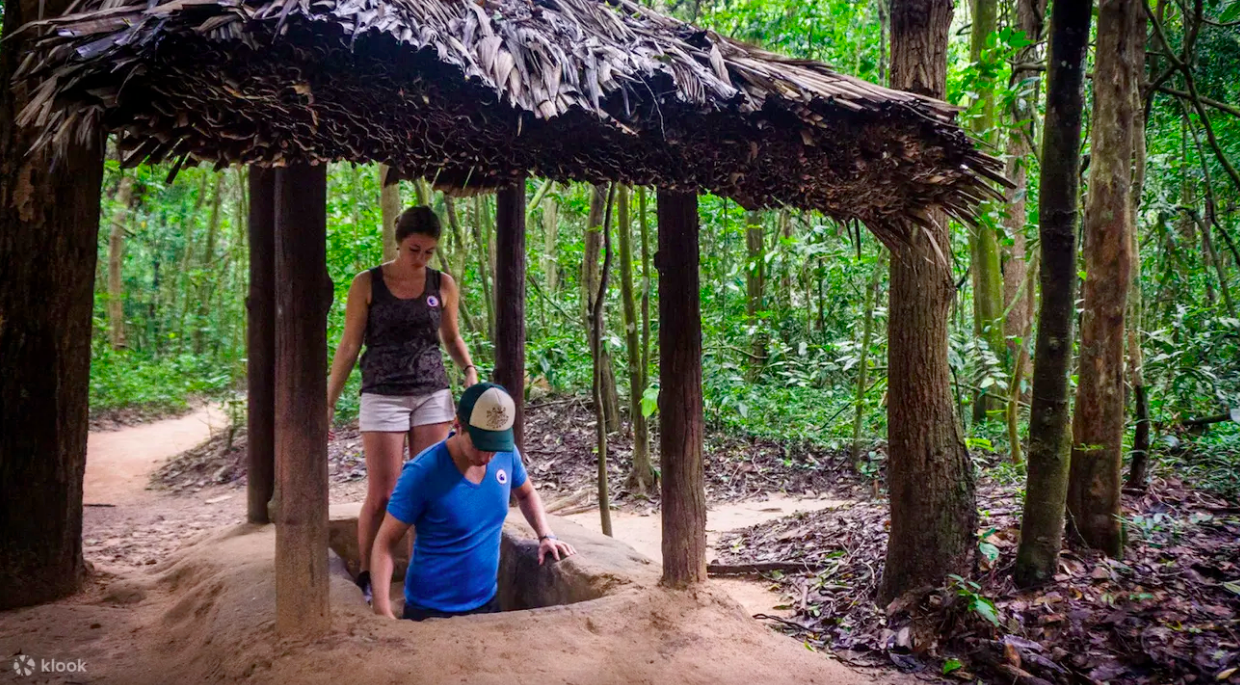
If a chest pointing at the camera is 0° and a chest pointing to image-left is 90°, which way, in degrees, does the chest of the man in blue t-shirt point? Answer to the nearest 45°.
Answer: approximately 315°

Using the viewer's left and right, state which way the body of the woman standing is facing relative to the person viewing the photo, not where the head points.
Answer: facing the viewer

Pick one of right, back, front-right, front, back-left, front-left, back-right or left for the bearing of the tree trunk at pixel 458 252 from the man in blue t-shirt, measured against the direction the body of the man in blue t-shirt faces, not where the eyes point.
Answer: back-left

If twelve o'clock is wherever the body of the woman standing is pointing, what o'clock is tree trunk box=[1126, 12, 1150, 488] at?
The tree trunk is roughly at 9 o'clock from the woman standing.

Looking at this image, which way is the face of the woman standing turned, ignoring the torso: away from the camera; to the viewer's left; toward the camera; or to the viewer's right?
toward the camera

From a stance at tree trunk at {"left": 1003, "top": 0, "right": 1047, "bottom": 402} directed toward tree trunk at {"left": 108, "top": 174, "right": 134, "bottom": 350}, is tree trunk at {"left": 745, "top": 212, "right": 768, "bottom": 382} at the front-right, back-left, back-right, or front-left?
front-right

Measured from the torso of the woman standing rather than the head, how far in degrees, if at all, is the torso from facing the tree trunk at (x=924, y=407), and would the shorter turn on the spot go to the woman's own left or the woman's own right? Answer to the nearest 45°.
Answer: approximately 90° to the woman's own left

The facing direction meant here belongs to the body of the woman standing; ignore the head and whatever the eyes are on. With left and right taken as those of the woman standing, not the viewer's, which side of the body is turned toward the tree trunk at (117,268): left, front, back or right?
back

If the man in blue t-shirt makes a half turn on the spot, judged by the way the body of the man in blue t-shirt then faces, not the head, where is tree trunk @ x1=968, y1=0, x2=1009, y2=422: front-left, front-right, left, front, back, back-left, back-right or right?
right

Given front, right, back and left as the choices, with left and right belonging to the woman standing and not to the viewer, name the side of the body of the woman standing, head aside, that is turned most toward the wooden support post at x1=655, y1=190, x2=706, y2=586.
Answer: left

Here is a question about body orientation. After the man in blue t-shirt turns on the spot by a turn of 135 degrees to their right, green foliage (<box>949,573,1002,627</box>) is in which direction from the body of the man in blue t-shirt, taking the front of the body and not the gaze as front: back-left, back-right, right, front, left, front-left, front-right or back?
back

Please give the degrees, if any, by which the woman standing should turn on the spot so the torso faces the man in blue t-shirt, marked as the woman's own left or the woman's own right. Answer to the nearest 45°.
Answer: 0° — they already face them

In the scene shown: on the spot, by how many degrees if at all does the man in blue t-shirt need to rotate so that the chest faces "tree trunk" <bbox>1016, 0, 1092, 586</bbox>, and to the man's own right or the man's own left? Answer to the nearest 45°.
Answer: approximately 45° to the man's own left

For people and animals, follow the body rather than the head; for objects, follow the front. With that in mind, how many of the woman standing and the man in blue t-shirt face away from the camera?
0

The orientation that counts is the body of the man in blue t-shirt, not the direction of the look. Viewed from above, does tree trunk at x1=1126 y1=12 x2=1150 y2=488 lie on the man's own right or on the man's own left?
on the man's own left

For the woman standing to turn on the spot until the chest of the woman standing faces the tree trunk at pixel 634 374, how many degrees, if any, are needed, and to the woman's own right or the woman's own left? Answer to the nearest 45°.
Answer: approximately 135° to the woman's own left

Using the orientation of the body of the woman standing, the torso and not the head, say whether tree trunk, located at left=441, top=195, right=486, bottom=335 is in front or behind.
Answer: behind
